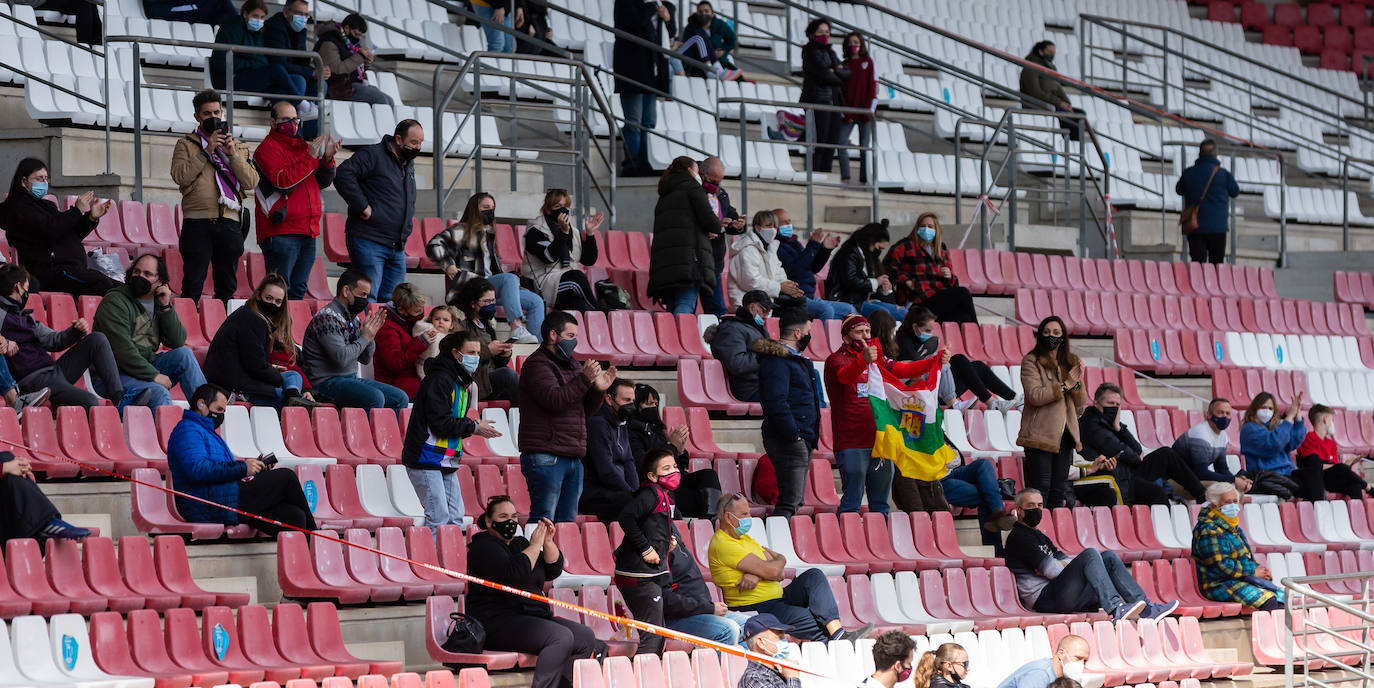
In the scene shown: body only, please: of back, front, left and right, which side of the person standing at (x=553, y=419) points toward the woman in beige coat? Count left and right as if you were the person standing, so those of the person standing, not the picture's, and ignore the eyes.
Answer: front

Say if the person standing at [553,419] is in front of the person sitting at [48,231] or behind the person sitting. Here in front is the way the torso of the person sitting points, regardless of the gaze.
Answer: in front

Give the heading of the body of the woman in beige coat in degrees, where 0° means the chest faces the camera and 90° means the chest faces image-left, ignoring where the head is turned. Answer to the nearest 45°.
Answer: approximately 315°

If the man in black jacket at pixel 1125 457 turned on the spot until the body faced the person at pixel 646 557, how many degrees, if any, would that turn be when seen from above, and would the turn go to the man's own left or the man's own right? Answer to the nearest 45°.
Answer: approximately 90° to the man's own right

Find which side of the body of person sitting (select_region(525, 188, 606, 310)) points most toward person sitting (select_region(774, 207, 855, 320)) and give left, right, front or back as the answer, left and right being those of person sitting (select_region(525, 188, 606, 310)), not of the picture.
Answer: left

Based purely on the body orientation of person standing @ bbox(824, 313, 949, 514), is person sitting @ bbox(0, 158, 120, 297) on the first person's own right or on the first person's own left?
on the first person's own right

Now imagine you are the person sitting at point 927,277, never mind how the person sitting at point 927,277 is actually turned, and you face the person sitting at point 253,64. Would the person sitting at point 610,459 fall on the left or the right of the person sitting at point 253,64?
left
